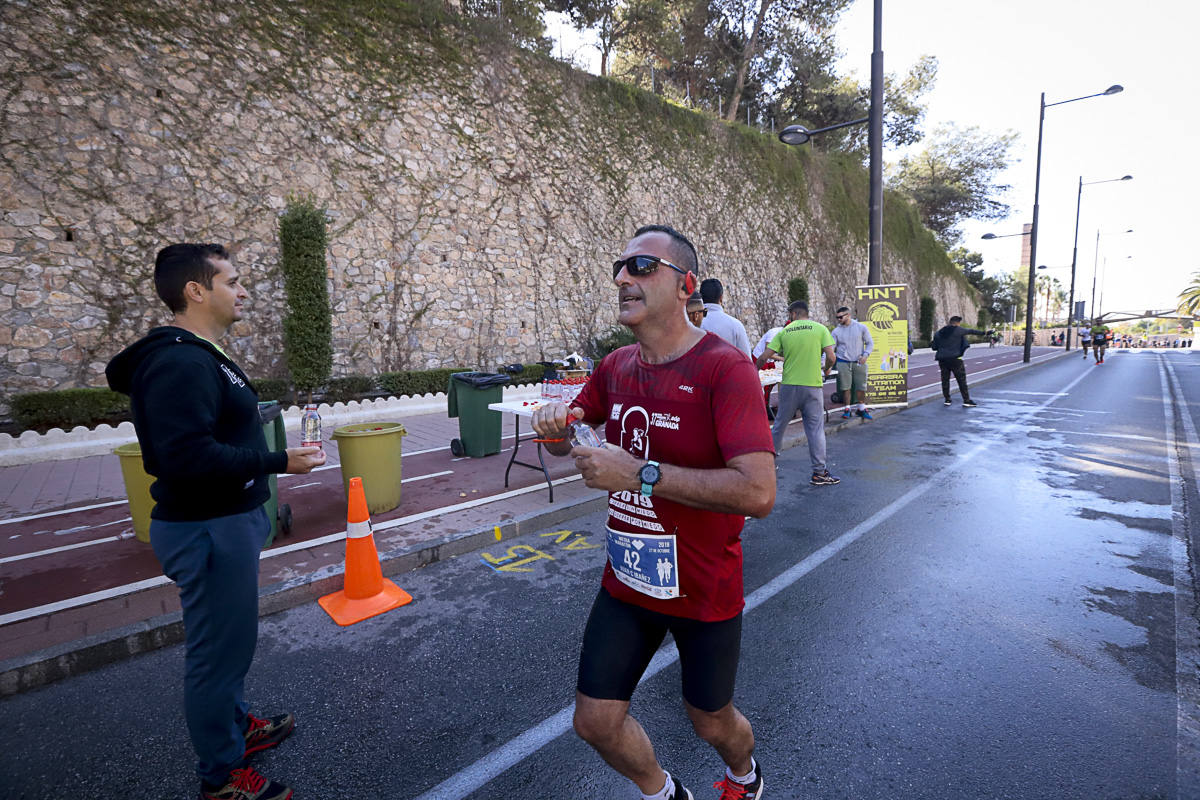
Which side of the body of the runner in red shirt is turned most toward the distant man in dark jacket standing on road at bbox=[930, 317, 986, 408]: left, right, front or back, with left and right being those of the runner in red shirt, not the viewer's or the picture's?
back

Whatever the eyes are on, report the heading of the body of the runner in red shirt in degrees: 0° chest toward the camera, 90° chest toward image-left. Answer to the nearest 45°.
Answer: approximately 45°

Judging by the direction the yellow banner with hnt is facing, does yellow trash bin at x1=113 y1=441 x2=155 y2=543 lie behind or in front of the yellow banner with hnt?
in front

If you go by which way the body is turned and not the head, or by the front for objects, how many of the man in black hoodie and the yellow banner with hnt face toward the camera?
1

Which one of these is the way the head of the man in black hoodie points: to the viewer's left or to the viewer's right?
to the viewer's right

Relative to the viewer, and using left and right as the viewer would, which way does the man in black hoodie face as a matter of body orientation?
facing to the right of the viewer

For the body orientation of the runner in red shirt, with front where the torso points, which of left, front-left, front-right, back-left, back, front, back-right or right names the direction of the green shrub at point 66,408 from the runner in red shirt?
right

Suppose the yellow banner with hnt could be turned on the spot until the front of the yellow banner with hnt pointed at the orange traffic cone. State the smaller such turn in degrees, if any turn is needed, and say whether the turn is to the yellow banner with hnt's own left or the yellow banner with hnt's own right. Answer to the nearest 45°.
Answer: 0° — it already faces it
